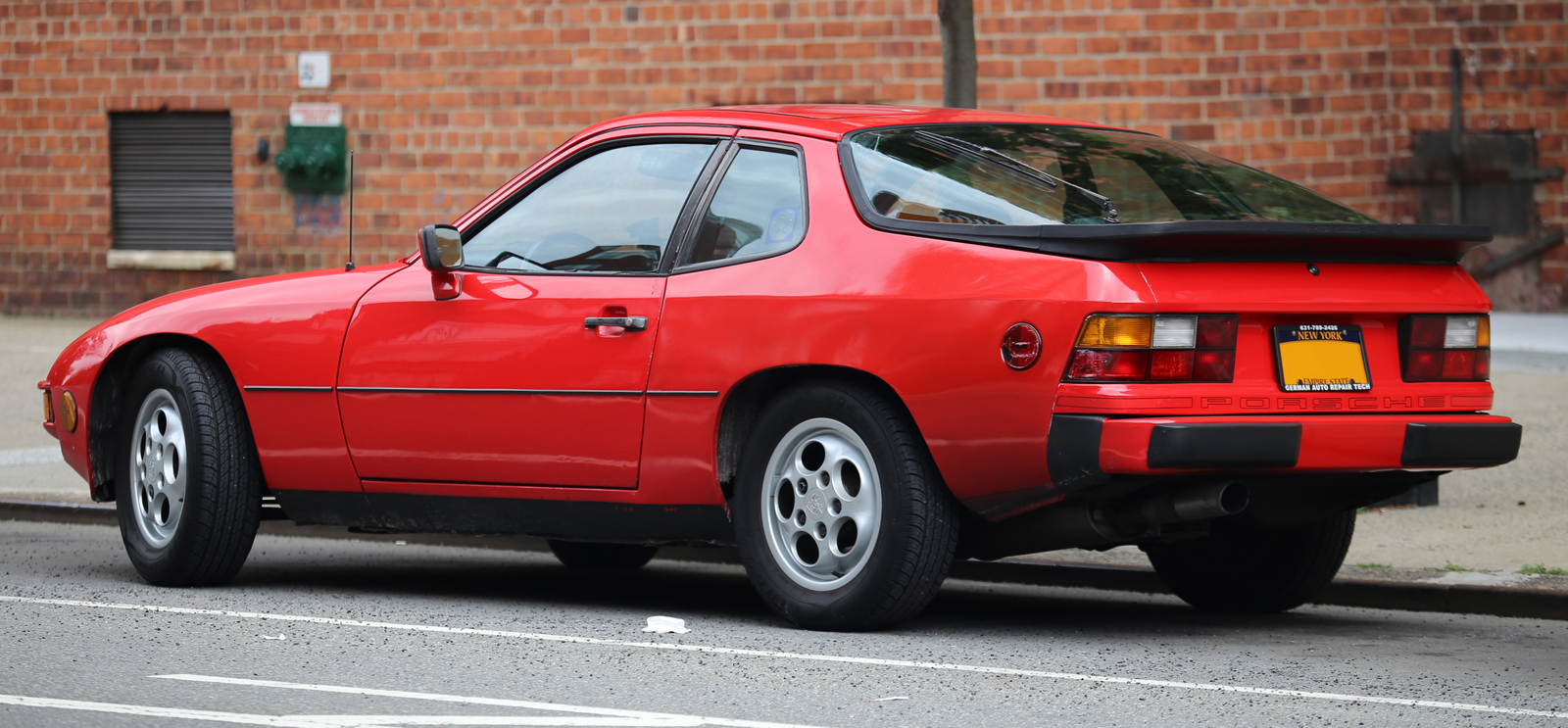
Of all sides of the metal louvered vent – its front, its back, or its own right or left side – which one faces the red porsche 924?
front

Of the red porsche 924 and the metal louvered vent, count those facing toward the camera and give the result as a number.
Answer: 1

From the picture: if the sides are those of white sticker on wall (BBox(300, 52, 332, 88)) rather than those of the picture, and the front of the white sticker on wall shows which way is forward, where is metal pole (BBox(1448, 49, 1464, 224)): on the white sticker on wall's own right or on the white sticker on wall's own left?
on the white sticker on wall's own left

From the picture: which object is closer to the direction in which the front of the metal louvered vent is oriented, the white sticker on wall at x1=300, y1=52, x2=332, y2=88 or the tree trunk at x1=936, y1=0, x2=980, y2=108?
the tree trunk

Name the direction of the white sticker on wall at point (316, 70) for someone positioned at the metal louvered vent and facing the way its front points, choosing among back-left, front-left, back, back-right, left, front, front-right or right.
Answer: front-left

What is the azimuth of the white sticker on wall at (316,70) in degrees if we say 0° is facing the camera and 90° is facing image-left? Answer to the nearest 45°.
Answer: approximately 0°

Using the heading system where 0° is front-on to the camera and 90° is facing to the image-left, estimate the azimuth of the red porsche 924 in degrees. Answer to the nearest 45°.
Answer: approximately 135°

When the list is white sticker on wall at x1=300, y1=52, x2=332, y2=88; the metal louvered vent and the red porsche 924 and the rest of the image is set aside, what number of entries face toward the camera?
2

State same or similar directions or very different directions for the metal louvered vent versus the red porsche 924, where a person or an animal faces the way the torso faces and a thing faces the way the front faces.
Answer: very different directions

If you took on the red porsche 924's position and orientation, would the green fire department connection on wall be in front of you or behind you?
in front
